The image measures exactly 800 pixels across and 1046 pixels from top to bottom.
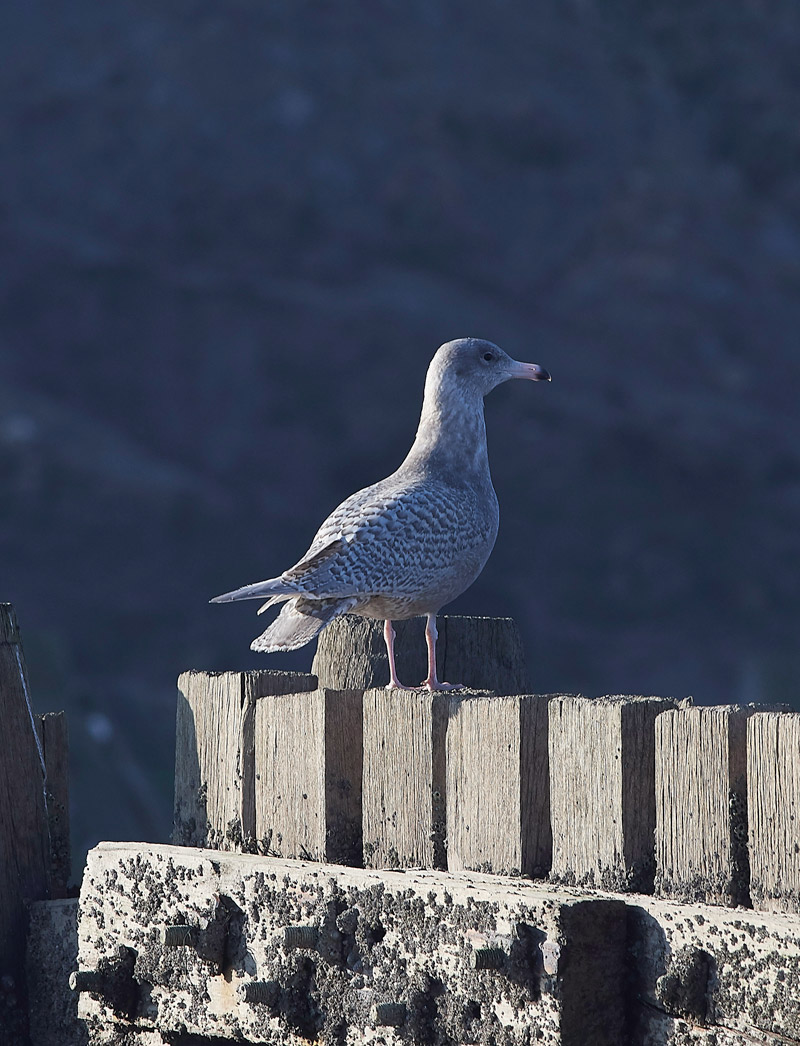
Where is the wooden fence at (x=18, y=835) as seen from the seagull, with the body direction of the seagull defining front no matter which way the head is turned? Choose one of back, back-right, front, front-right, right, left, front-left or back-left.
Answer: back-right

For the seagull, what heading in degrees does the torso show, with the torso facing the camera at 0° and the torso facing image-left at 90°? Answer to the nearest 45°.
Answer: approximately 270°

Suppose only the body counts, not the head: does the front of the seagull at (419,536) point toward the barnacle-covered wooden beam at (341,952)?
no

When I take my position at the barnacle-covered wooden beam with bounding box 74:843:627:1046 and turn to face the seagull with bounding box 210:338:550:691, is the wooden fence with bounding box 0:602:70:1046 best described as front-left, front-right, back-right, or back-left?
front-left
